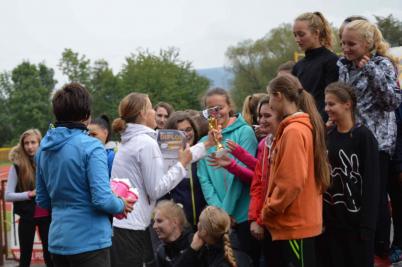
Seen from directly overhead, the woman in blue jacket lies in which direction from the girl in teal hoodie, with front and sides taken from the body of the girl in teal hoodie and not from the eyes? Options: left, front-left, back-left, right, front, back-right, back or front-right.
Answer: front

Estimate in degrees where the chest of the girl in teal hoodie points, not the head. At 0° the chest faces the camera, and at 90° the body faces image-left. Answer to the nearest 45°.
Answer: approximately 45°

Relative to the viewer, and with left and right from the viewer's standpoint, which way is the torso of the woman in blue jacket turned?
facing away from the viewer and to the right of the viewer

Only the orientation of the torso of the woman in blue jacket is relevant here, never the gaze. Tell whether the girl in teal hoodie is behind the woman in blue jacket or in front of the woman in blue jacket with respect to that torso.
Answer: in front

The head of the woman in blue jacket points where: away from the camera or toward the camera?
away from the camera

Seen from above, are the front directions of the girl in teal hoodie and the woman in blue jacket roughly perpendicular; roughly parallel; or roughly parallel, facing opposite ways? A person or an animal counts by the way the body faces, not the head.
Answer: roughly parallel, facing opposite ways
